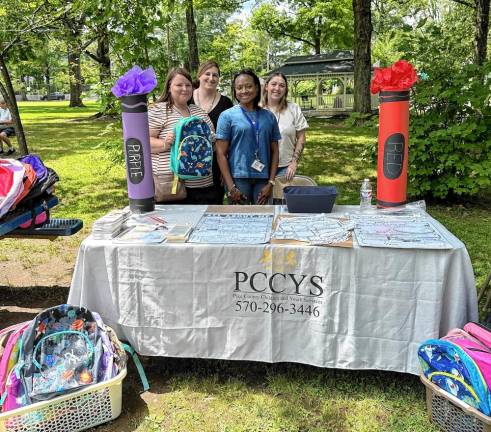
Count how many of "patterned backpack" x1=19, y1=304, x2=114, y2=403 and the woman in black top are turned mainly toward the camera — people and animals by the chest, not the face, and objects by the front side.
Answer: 2

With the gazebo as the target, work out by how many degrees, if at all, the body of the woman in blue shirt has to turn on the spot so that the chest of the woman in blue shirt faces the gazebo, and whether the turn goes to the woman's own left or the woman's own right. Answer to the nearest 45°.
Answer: approximately 180°

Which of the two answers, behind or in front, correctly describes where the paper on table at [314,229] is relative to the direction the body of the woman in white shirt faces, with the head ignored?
in front

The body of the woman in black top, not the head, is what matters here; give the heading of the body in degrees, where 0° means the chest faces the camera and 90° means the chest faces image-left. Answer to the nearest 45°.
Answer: approximately 0°

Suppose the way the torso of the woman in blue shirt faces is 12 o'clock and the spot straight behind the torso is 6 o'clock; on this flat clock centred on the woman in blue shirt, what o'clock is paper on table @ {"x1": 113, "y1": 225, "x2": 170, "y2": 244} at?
The paper on table is roughly at 1 o'clock from the woman in blue shirt.

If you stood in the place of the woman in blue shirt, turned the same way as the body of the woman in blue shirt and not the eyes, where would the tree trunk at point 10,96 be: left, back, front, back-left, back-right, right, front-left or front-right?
back-right

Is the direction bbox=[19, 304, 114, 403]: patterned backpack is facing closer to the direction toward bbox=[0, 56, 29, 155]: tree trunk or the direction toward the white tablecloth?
the white tablecloth

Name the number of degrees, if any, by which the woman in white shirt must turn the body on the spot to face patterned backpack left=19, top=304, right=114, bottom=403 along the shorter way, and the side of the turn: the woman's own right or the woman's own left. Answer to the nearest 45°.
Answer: approximately 45° to the woman's own right

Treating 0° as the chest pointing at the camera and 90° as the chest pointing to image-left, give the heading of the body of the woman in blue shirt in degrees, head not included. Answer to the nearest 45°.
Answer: approximately 0°

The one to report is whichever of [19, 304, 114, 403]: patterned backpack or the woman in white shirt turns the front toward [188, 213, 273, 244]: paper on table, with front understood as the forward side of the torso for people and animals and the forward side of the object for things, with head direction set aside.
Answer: the woman in white shirt
